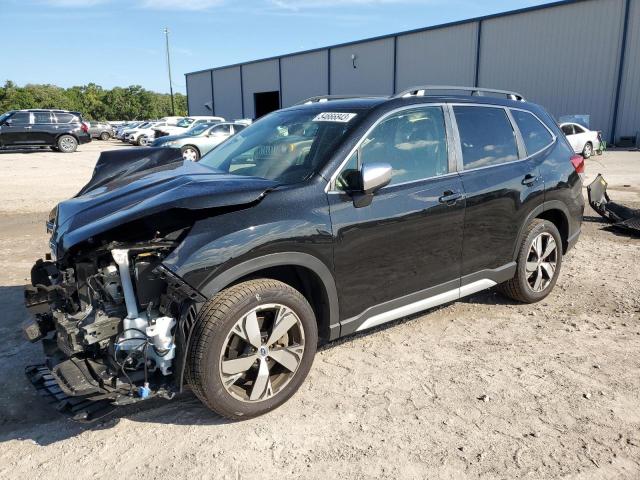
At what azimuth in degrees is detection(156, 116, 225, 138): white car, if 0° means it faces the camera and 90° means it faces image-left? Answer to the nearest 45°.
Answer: approximately 45°

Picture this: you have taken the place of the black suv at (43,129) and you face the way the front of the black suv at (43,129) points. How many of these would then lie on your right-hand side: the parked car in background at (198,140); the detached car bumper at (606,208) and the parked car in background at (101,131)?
1

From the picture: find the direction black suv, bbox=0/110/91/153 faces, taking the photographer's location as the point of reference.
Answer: facing to the left of the viewer

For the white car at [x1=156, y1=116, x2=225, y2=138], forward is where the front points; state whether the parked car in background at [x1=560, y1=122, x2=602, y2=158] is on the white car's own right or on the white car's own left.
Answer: on the white car's own left

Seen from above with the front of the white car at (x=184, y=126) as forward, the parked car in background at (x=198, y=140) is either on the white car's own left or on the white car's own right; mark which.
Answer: on the white car's own left

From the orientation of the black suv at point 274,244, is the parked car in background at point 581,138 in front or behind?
behind

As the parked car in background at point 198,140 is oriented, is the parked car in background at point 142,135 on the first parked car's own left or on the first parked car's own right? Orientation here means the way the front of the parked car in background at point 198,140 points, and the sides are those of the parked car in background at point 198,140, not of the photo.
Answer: on the first parked car's own right
